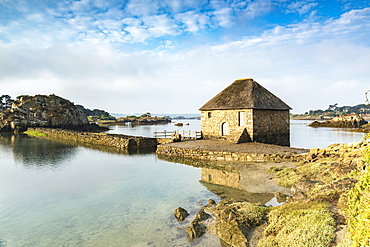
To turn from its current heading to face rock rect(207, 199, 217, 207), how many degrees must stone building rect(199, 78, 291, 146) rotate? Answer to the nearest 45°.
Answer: approximately 45° to its left

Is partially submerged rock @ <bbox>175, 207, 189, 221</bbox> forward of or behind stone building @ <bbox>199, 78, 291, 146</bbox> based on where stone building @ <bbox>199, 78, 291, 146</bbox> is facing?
forward

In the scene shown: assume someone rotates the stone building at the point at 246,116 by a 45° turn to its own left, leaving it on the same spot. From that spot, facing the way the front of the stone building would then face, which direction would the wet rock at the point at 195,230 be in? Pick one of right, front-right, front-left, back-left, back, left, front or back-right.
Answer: front

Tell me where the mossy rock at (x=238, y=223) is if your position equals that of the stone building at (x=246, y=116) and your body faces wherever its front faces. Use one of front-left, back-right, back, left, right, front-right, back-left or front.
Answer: front-left

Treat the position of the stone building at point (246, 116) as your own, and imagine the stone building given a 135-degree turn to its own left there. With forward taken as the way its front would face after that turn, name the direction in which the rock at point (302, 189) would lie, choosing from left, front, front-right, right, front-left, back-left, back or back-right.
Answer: right

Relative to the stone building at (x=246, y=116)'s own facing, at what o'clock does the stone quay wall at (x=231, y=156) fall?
The stone quay wall is roughly at 11 o'clock from the stone building.

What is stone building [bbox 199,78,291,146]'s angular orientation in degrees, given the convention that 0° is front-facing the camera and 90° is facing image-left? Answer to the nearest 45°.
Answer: approximately 45°

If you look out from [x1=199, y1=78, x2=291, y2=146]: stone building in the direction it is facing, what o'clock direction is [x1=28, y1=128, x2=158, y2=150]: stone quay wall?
The stone quay wall is roughly at 2 o'clock from the stone building.

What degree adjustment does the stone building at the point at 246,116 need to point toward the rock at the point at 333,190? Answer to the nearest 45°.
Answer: approximately 45° to its left

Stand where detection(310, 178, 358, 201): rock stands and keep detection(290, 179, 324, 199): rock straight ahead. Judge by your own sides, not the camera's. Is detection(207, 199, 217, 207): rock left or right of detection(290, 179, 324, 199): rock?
left
